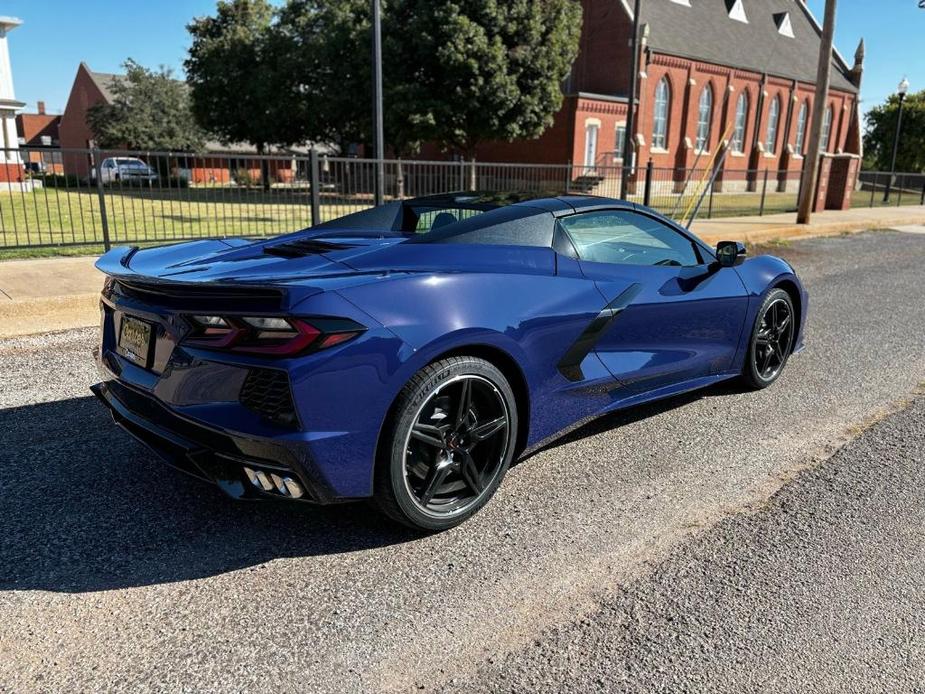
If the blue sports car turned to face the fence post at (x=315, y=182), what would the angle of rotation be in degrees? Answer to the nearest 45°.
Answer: approximately 45° to its left

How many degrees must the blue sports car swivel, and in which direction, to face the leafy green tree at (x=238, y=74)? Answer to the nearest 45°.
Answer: approximately 45° to its left

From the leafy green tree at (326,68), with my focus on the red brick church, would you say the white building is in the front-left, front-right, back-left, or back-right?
back-left

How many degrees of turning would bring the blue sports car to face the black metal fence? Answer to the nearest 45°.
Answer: approximately 45° to its left

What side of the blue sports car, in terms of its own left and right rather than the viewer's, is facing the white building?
left

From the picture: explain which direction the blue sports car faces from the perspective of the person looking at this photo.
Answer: facing away from the viewer and to the right of the viewer

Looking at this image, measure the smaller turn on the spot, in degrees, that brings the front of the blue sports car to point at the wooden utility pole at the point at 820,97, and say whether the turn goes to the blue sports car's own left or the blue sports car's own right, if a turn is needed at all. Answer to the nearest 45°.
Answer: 0° — it already faces it

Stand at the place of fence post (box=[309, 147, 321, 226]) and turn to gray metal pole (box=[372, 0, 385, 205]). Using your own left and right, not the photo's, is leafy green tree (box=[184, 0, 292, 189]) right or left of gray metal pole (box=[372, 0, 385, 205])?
left

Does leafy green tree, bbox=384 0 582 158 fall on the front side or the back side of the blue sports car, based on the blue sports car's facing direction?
on the front side

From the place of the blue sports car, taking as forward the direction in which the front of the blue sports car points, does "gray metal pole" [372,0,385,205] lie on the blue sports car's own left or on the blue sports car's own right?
on the blue sports car's own left
